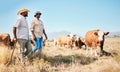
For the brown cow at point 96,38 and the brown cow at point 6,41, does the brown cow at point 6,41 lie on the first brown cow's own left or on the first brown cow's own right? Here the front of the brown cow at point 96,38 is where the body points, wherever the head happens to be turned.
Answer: on the first brown cow's own right

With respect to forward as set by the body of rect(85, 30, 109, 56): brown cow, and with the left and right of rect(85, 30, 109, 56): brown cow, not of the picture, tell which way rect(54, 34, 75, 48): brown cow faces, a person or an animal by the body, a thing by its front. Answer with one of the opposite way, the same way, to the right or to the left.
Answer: the same way

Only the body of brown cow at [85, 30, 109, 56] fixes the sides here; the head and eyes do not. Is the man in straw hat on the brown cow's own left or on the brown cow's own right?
on the brown cow's own right

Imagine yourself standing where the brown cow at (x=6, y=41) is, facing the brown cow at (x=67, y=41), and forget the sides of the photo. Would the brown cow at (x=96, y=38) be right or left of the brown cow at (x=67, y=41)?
right

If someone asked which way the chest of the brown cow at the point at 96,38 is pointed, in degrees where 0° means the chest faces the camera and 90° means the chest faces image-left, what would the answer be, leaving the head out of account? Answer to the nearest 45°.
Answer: approximately 315°

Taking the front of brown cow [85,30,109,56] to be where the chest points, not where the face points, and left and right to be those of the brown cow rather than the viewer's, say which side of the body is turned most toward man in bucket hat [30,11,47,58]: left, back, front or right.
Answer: right
